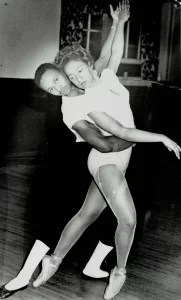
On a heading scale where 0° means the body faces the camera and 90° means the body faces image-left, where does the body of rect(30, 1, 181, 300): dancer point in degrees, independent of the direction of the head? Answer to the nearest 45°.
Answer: approximately 0°

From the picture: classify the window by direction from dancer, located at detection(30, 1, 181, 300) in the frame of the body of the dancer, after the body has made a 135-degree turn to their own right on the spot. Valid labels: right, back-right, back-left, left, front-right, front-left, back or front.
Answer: front-right
